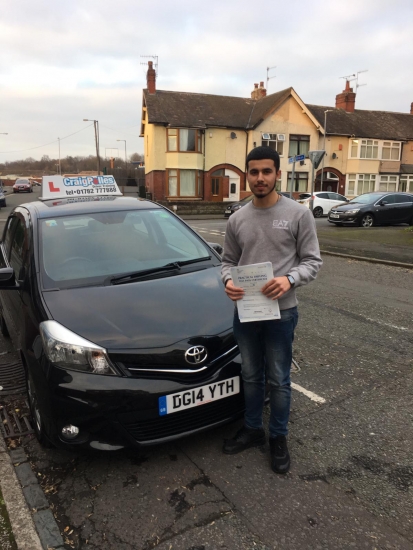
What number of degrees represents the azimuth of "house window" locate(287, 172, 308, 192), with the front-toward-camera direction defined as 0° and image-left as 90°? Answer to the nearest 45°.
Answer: approximately 0°

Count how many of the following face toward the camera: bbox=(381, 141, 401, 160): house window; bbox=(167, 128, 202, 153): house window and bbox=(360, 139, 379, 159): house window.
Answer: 3

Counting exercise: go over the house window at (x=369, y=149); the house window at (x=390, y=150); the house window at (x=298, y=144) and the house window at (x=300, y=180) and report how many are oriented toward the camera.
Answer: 4

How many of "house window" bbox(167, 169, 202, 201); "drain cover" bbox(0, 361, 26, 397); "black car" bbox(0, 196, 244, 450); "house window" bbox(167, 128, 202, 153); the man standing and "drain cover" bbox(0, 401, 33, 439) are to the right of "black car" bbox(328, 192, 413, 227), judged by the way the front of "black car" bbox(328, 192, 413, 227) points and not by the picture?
2

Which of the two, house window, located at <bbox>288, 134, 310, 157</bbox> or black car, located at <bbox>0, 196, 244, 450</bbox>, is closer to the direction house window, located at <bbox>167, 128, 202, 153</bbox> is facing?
the black car

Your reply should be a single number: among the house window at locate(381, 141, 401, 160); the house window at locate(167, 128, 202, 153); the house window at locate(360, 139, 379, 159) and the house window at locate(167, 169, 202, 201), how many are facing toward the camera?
4

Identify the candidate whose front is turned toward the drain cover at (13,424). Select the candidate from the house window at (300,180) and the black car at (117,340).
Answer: the house window

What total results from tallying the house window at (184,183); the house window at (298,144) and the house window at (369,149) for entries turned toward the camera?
3

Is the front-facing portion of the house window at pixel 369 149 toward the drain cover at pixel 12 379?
yes

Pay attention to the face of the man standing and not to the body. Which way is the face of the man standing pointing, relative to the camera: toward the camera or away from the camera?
toward the camera

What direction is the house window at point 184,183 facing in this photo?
toward the camera

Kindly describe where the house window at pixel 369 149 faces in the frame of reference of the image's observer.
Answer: facing the viewer

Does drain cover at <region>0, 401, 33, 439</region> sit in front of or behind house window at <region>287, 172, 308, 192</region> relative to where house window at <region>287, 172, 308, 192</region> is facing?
in front

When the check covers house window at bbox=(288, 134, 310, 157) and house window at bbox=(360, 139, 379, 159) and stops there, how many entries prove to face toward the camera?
2

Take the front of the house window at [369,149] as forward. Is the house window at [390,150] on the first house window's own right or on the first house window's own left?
on the first house window's own left

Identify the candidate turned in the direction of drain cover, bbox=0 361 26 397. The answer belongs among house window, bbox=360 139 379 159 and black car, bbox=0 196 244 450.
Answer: the house window

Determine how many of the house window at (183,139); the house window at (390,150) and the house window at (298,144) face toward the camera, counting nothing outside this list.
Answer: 3

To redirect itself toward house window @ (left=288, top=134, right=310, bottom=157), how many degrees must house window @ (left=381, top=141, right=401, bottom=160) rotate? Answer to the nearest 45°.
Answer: approximately 45° to its right

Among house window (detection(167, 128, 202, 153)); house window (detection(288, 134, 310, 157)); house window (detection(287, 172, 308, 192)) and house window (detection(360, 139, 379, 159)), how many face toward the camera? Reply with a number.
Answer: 4

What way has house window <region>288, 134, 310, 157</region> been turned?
toward the camera
